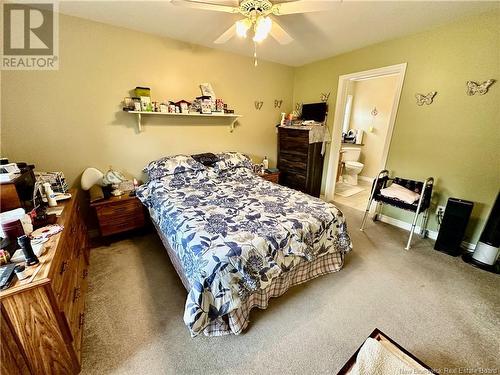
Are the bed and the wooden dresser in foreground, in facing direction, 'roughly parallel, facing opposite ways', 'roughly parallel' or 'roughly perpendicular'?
roughly perpendicular

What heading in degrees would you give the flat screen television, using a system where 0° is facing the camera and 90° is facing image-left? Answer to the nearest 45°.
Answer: approximately 45°

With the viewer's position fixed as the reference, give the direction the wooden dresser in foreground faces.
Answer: facing to the right of the viewer

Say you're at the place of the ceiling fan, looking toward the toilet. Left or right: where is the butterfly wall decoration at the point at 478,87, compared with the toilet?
right

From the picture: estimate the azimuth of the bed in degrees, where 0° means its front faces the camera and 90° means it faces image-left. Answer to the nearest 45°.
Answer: approximately 315°

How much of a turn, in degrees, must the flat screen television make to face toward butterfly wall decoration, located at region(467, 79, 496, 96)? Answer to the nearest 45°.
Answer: approximately 90° to its left

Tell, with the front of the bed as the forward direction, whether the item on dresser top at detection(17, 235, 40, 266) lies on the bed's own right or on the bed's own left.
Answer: on the bed's own right

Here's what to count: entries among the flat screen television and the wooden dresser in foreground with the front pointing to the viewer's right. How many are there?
1

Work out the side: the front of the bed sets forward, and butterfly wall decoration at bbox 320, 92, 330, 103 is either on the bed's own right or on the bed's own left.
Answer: on the bed's own left

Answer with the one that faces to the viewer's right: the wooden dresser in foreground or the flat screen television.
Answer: the wooden dresser in foreground

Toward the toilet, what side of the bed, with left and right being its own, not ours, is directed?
left
